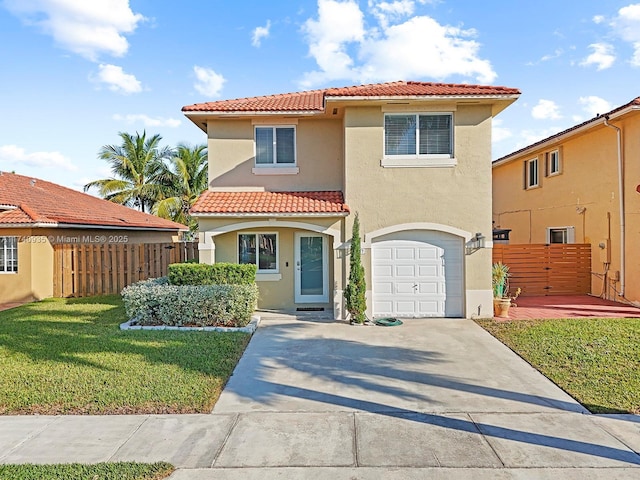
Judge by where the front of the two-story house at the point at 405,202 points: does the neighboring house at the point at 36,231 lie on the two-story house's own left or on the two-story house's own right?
on the two-story house's own right

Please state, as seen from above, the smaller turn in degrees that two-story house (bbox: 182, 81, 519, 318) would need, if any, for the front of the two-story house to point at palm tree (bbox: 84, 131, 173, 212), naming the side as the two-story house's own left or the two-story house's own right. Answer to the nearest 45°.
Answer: approximately 135° to the two-story house's own right

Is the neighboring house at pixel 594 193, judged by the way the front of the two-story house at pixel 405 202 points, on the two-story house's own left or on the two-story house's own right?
on the two-story house's own left

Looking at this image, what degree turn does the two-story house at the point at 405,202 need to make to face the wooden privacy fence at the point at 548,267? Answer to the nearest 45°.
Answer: approximately 135° to its left

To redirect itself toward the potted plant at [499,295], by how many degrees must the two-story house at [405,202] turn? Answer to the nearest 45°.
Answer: approximately 90° to its left

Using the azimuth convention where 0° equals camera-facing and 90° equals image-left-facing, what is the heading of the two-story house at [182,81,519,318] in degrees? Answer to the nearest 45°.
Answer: approximately 0°

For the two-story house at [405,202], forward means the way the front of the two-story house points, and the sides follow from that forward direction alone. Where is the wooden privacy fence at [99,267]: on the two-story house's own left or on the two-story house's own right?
on the two-story house's own right

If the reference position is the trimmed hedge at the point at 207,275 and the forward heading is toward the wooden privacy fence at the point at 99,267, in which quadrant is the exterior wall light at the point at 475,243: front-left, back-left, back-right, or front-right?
back-right

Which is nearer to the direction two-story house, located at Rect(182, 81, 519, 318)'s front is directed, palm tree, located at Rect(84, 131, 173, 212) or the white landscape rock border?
the white landscape rock border
